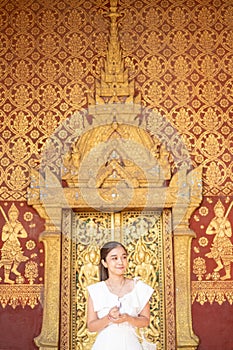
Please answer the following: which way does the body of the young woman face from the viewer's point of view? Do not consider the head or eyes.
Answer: toward the camera

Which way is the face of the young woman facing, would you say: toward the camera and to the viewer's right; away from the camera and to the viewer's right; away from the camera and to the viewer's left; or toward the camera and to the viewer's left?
toward the camera and to the viewer's right
